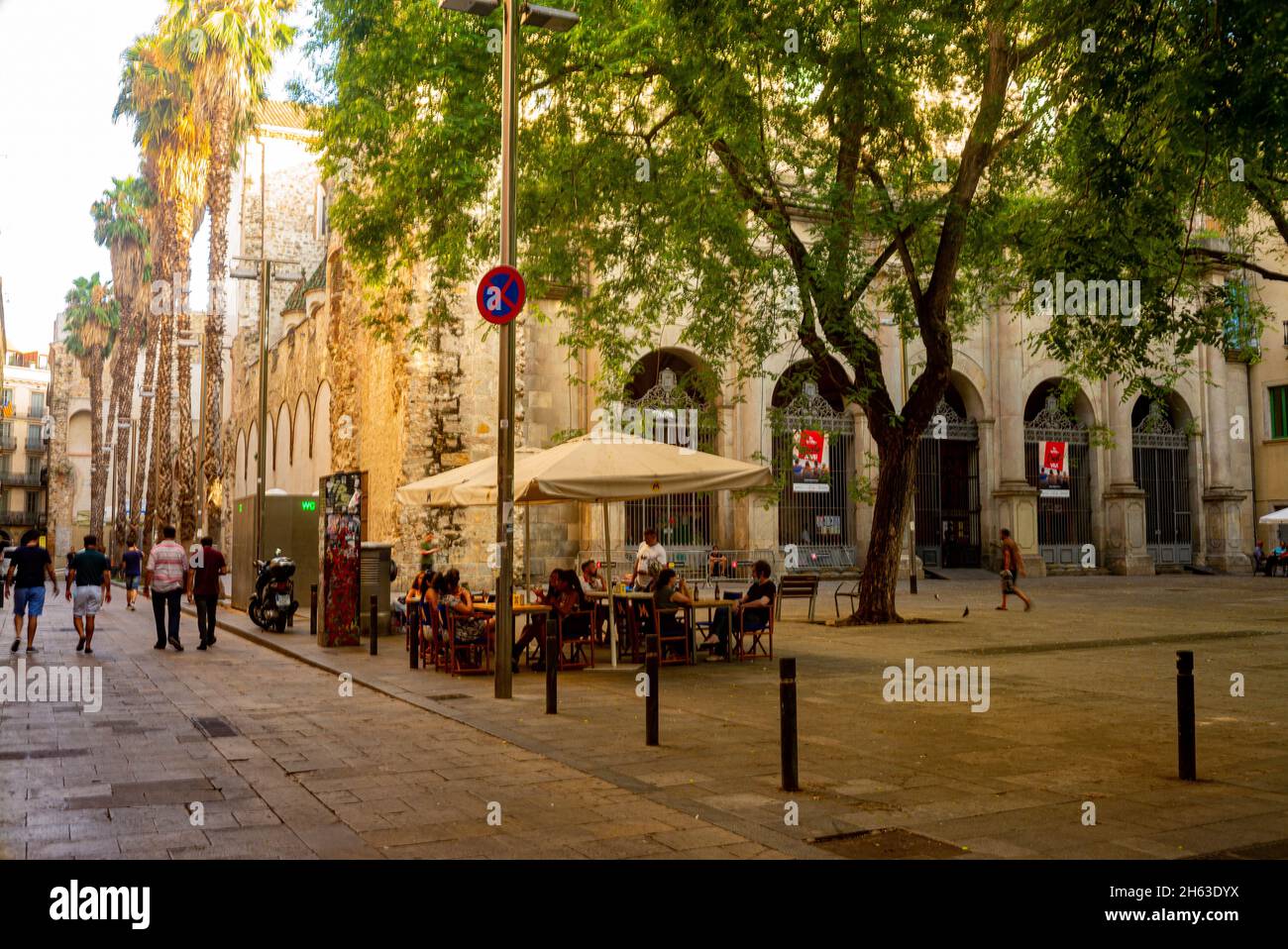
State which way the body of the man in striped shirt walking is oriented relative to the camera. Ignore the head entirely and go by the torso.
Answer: away from the camera

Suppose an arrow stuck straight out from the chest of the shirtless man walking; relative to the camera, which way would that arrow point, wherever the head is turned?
to the viewer's left

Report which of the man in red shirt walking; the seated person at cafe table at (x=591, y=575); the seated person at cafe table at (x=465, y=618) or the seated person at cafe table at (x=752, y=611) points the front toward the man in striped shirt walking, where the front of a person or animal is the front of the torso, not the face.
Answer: the seated person at cafe table at (x=752, y=611)

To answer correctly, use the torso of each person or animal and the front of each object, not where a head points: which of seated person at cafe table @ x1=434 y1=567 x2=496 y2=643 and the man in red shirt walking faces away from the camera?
the man in red shirt walking

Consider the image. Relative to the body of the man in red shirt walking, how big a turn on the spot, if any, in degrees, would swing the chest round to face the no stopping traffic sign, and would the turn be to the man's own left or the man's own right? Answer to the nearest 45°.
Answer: approximately 180°

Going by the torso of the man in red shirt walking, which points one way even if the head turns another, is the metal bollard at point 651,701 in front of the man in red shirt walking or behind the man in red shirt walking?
behind

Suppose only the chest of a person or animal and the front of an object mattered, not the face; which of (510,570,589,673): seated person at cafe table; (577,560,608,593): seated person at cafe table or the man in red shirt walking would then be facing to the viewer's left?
(510,570,589,673): seated person at cafe table

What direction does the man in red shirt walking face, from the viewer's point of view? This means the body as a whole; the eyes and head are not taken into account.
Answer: away from the camera

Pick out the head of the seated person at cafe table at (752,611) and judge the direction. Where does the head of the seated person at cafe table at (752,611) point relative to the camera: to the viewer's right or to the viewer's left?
to the viewer's left

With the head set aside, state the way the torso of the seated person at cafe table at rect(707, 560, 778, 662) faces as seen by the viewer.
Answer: to the viewer's left
